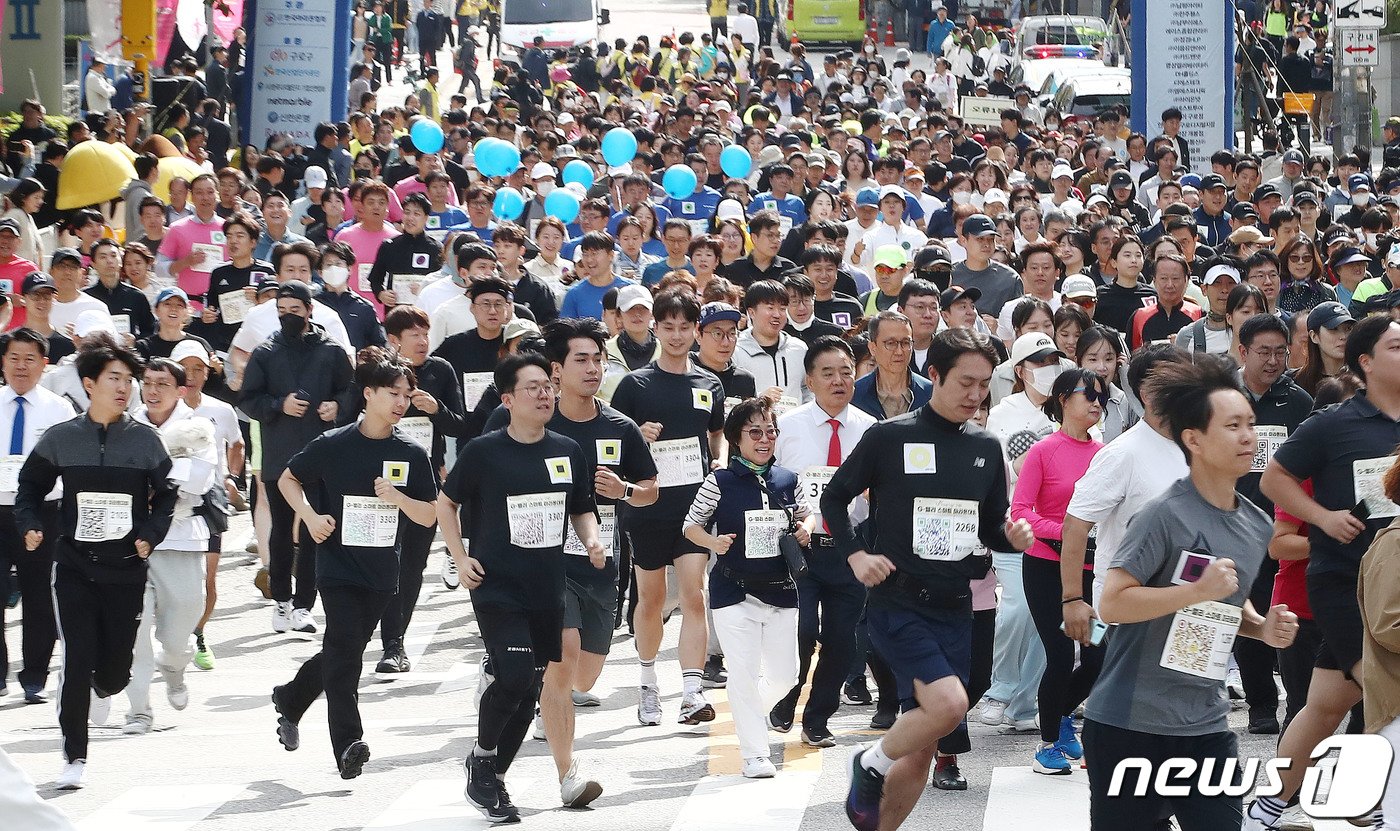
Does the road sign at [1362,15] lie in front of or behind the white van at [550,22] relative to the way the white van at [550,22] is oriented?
in front

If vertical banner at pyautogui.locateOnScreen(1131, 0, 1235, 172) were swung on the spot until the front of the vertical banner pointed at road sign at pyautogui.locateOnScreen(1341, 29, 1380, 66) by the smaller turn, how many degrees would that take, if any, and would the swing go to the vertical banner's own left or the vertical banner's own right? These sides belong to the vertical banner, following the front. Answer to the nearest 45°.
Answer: approximately 135° to the vertical banner's own left

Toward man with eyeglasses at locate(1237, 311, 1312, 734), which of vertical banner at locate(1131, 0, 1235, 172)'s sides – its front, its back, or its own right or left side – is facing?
front

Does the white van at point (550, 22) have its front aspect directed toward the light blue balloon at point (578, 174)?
yes

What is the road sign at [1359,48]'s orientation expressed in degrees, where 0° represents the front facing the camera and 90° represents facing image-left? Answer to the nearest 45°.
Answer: approximately 0°

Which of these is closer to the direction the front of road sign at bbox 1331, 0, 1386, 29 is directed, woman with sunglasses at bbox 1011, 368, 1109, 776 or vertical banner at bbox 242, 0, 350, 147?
the woman with sunglasses

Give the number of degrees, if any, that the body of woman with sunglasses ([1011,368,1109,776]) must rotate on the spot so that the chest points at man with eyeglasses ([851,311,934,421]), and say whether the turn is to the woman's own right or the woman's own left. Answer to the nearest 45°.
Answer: approximately 180°

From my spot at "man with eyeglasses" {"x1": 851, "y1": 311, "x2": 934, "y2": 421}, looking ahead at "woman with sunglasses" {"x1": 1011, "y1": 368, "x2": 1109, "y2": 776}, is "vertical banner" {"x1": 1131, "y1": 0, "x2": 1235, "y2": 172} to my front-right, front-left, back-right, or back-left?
back-left

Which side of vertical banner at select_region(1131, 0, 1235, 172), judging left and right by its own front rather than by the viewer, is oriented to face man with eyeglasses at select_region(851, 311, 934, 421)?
front

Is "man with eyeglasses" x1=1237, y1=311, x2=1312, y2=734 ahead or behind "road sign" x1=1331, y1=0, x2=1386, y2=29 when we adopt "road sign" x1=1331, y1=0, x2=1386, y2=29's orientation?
ahead

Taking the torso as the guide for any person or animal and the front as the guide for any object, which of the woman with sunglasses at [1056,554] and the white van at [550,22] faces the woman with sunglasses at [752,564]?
the white van
